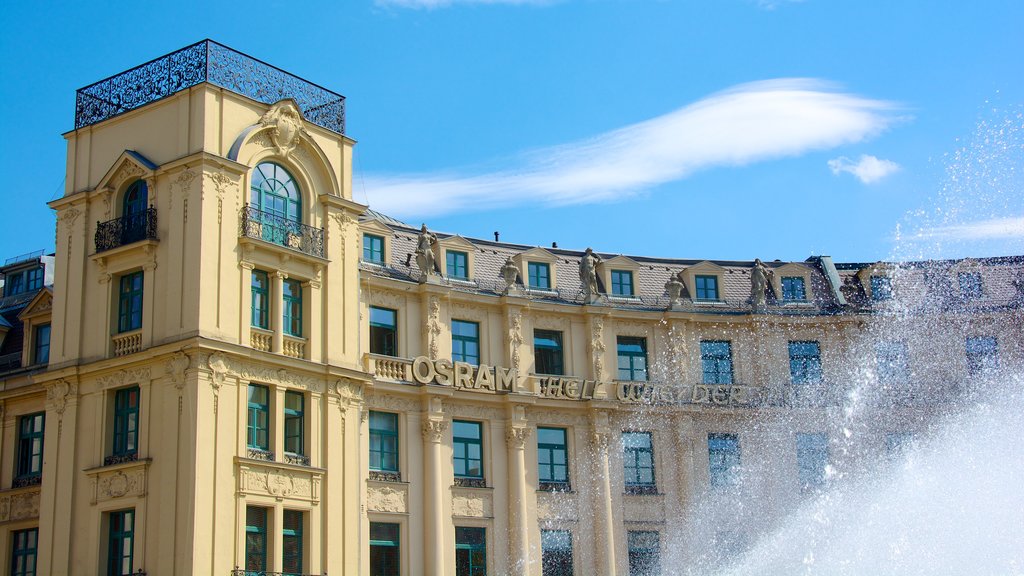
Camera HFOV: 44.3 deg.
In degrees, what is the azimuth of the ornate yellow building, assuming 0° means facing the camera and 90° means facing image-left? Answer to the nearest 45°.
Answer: approximately 315°
